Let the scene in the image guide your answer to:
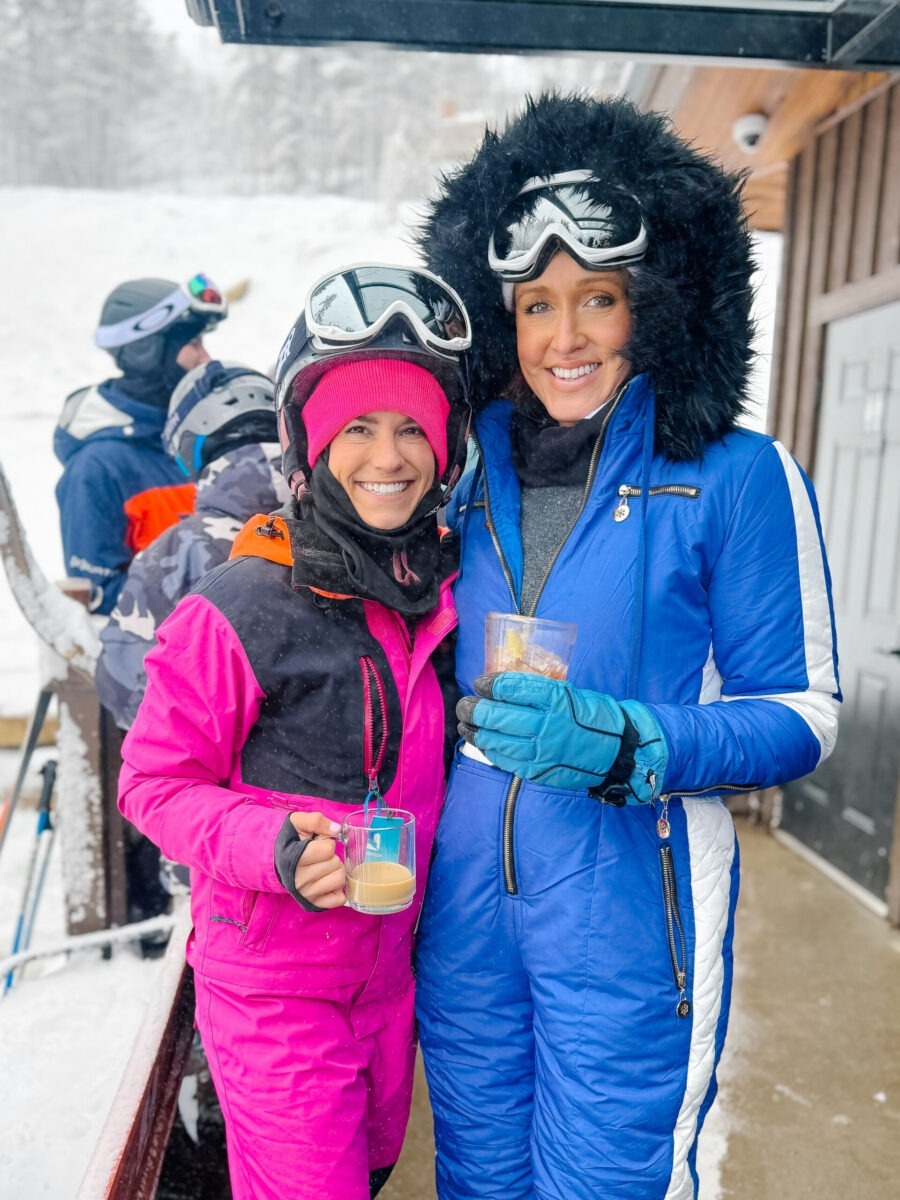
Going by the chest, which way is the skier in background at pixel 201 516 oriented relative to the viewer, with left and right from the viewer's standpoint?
facing away from the viewer and to the left of the viewer

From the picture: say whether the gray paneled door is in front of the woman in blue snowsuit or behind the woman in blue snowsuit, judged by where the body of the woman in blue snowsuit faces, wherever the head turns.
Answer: behind

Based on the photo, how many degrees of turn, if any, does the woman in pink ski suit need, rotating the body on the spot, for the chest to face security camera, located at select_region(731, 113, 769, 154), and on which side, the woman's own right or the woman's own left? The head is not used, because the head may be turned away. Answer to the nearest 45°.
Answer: approximately 90° to the woman's own left

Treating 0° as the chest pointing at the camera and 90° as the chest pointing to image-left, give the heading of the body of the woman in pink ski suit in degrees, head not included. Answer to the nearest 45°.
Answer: approximately 315°

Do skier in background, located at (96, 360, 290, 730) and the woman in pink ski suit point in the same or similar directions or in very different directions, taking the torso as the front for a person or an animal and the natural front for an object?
very different directions

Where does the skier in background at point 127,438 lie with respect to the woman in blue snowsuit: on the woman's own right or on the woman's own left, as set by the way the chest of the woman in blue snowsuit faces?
on the woman's own right

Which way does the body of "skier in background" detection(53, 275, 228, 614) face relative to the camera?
to the viewer's right
